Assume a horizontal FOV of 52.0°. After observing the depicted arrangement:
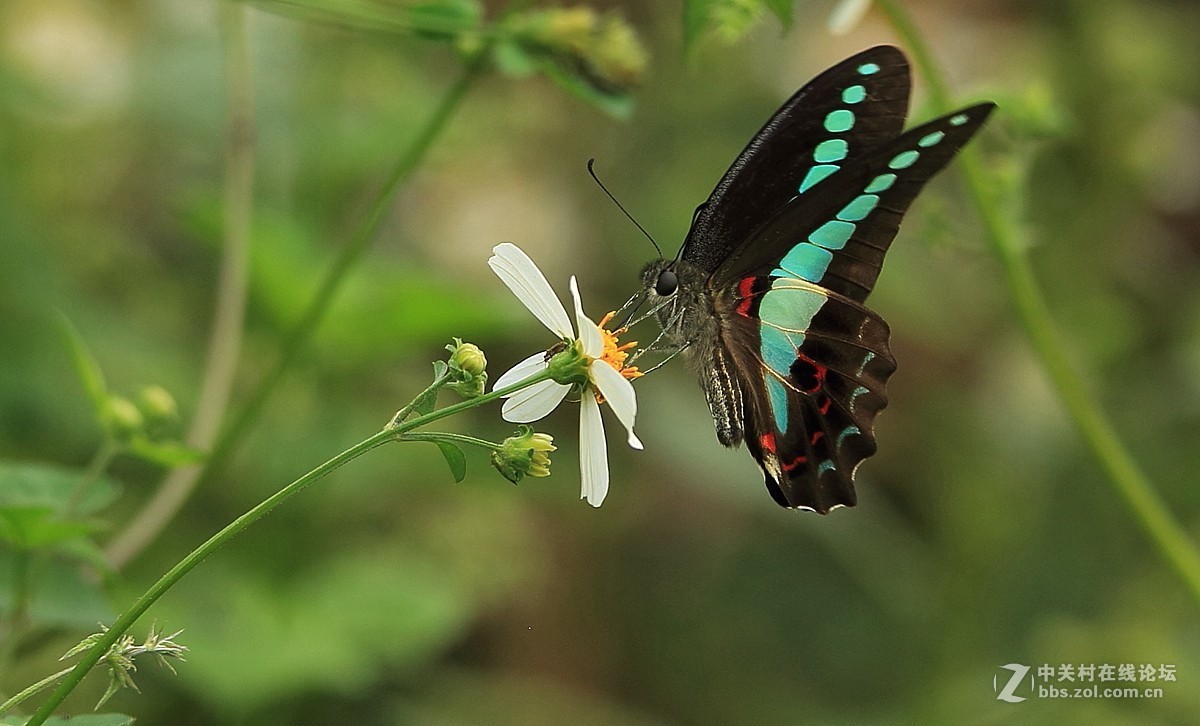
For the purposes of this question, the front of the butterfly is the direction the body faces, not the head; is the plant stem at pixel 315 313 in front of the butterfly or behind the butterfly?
in front

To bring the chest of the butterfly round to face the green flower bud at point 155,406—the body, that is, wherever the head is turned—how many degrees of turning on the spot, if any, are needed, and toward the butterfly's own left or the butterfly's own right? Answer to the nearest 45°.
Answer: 0° — it already faces it

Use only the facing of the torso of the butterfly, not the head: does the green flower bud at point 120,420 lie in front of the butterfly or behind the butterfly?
in front

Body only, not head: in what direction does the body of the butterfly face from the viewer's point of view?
to the viewer's left
